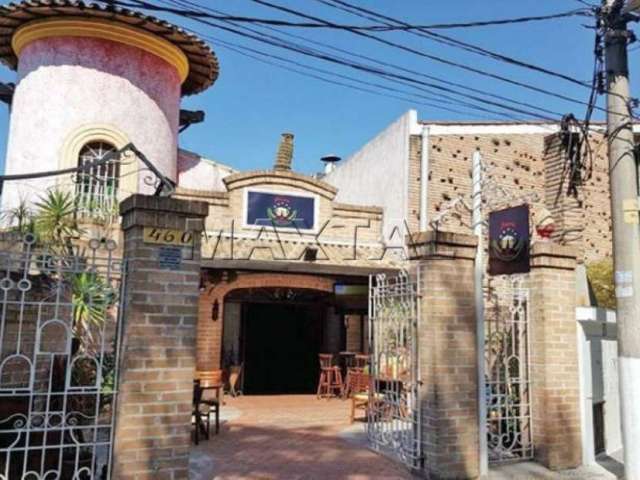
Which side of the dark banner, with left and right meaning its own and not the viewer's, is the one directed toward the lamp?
right

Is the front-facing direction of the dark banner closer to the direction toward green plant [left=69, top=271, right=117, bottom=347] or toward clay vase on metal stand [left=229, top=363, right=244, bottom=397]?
the green plant

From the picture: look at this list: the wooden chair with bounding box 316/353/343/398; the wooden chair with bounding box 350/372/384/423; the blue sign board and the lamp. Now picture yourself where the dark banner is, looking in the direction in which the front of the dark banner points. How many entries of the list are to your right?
4

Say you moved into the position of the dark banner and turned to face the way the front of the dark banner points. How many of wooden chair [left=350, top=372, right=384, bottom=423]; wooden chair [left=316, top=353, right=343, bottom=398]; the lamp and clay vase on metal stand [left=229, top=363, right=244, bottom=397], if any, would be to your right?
4

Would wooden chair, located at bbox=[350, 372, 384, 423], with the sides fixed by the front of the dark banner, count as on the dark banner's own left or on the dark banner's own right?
on the dark banner's own right

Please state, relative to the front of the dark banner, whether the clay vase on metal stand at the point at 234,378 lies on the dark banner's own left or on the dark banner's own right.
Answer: on the dark banner's own right

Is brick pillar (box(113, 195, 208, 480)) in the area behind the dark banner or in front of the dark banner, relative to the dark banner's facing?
in front

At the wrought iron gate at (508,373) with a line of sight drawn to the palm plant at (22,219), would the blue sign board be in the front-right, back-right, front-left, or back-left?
front-right

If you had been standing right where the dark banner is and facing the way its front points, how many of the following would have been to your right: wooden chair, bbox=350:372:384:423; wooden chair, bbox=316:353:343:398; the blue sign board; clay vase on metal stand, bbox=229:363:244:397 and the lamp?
5

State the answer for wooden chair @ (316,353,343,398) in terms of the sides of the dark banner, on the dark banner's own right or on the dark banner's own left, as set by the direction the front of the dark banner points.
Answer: on the dark banner's own right

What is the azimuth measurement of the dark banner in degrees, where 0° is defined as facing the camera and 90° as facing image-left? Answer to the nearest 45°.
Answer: approximately 45°

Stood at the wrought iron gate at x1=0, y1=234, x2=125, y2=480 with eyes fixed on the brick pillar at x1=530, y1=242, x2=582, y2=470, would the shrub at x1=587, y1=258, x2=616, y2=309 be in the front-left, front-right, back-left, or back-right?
front-left
